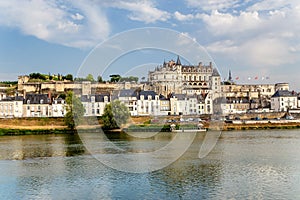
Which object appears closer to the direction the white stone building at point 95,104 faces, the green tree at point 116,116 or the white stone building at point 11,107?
the green tree

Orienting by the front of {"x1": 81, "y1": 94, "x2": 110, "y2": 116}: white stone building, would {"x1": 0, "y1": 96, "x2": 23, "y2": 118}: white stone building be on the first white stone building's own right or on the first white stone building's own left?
on the first white stone building's own right

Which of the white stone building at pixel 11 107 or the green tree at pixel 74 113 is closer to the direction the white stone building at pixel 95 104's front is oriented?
the green tree

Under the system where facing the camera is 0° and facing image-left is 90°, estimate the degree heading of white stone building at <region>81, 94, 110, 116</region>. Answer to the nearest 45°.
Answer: approximately 0°

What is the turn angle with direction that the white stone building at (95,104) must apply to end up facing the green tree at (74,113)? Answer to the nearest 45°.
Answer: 0° — it already faces it

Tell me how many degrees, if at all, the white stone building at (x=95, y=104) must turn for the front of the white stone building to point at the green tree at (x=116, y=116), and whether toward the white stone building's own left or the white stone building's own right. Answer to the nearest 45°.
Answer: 0° — it already faces it
